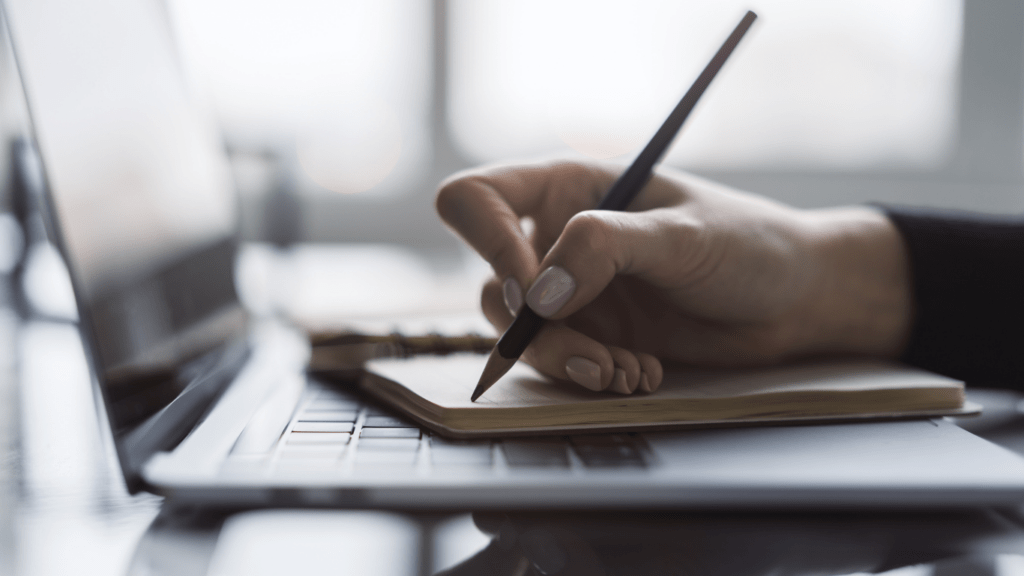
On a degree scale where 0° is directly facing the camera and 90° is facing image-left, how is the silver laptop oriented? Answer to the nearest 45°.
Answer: approximately 270°
